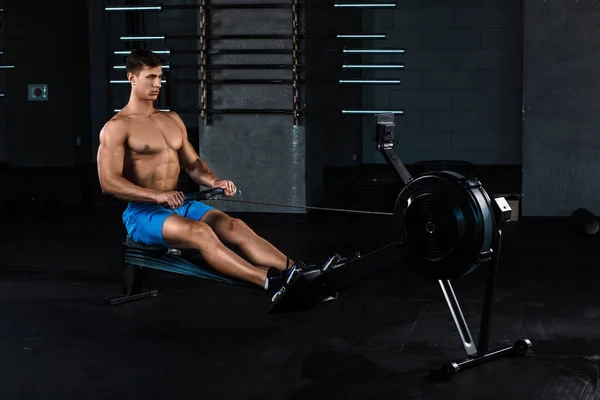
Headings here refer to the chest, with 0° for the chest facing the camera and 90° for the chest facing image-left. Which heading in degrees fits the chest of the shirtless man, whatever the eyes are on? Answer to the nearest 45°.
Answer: approximately 315°
